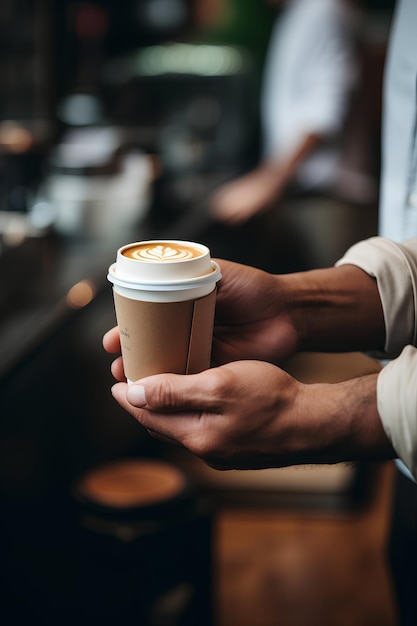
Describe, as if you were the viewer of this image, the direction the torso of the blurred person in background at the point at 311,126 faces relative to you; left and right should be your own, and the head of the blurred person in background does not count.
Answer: facing to the left of the viewer

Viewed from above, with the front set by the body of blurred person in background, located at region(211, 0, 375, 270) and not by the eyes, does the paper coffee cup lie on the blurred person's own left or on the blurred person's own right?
on the blurred person's own left
